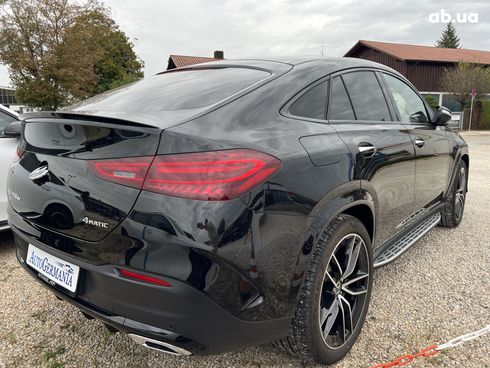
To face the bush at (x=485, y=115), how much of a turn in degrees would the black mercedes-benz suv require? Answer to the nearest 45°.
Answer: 0° — it already faces it

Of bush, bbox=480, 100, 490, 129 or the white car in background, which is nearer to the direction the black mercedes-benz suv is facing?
the bush

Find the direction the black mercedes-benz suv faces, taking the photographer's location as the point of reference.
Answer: facing away from the viewer and to the right of the viewer

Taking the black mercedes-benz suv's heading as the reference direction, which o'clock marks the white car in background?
The white car in background is roughly at 9 o'clock from the black mercedes-benz suv.

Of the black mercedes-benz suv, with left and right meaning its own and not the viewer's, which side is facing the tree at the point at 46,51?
left

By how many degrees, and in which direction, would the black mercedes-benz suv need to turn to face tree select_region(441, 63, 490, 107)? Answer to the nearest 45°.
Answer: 0° — it already faces it

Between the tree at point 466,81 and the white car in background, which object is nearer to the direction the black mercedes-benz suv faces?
the tree

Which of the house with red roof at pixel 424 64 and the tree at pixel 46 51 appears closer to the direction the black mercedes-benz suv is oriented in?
the house with red roof
